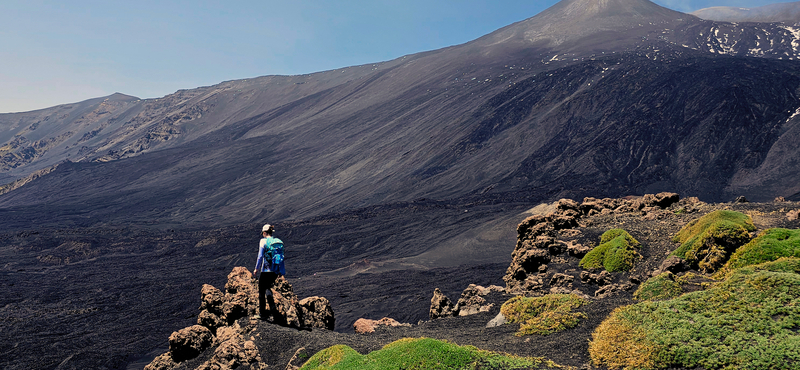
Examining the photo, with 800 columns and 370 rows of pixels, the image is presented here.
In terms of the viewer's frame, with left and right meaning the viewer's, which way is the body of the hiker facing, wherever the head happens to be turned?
facing away from the viewer and to the left of the viewer

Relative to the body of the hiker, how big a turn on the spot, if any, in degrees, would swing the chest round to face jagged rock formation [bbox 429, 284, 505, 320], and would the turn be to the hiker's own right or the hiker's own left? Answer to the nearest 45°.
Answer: approximately 90° to the hiker's own right

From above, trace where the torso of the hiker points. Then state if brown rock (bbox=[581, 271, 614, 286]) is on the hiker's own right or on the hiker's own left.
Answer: on the hiker's own right

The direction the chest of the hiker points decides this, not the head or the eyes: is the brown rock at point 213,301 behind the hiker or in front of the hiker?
in front
